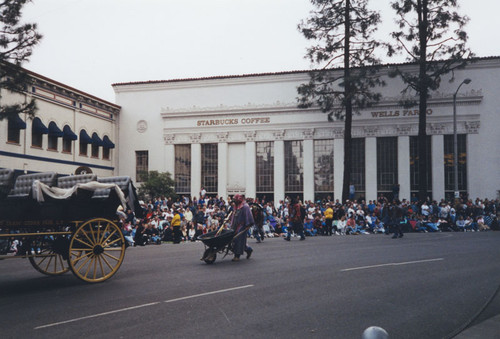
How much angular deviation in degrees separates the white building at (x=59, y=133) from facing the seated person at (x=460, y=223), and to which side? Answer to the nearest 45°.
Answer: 0° — it already faces them

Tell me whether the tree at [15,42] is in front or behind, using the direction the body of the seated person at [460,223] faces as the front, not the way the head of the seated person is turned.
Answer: in front

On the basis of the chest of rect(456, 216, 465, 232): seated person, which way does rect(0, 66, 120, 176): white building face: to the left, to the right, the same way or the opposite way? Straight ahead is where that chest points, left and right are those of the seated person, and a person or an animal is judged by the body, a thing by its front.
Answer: to the left

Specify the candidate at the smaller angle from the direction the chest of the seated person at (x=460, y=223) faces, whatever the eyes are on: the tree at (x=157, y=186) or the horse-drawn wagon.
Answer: the horse-drawn wagon

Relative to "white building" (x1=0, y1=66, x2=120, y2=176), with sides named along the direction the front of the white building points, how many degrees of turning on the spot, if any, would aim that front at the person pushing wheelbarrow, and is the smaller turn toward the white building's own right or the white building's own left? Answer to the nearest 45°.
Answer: approximately 45° to the white building's own right

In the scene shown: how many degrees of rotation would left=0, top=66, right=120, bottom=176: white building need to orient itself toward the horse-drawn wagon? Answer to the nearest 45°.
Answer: approximately 45° to its right

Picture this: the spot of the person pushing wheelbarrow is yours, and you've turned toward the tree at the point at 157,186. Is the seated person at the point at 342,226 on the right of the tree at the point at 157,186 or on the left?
right

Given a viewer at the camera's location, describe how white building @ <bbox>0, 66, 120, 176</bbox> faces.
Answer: facing the viewer and to the right of the viewer

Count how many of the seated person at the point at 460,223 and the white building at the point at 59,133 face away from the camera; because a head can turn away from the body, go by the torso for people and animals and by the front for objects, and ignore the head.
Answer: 0

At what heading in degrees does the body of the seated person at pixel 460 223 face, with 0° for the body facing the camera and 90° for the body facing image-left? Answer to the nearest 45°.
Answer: approximately 0°

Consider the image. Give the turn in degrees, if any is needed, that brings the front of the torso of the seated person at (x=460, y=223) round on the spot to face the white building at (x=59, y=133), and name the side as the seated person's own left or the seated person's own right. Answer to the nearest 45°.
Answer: approximately 90° to the seated person's own right

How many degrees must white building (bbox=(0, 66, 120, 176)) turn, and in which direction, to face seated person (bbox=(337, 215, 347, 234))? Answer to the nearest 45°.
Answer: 0° — it already faces them
